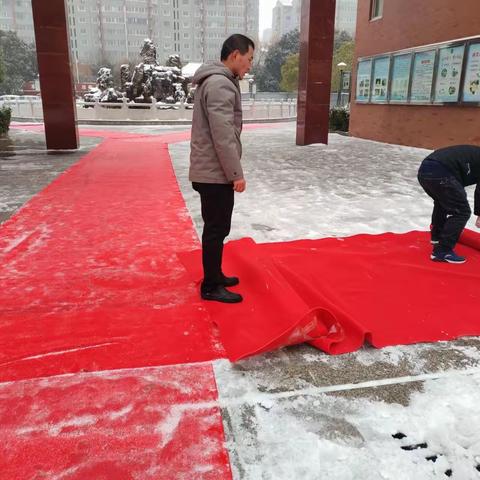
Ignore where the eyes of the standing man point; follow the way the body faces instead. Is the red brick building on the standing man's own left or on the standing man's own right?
on the standing man's own left

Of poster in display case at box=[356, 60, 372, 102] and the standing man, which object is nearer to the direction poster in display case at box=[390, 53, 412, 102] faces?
the standing man

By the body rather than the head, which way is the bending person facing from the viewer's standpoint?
to the viewer's right

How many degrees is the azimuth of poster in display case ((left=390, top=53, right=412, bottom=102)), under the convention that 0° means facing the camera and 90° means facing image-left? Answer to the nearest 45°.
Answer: approximately 45°

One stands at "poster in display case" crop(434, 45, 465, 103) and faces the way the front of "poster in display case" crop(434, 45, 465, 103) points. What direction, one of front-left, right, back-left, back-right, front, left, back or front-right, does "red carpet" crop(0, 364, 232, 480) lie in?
front-left

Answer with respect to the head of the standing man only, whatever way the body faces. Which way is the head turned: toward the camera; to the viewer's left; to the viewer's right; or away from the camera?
to the viewer's right

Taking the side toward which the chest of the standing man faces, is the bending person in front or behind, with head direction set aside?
in front

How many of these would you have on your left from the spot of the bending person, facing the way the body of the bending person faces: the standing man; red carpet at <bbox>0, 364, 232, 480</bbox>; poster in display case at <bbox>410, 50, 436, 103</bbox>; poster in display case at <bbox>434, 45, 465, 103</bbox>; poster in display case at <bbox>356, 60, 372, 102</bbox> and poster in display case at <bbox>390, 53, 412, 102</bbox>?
4

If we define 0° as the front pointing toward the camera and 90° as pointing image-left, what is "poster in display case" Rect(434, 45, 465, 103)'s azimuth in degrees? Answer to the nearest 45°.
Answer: approximately 45°

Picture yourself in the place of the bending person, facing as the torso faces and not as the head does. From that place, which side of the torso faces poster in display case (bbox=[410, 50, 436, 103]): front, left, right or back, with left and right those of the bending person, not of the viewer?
left

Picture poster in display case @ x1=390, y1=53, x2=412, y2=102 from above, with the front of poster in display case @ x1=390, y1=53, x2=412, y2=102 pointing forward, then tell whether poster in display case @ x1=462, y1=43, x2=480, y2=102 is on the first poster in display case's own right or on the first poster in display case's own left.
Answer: on the first poster in display case's own left

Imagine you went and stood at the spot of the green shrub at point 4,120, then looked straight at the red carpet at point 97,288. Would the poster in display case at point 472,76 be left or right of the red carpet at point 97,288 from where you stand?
left

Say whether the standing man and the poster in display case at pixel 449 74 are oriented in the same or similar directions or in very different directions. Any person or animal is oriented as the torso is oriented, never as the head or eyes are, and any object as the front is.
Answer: very different directions

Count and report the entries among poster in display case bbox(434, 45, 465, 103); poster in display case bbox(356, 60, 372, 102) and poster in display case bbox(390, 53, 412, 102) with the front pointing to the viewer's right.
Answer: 0

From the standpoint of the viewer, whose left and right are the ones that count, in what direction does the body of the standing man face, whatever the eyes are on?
facing to the right of the viewer
